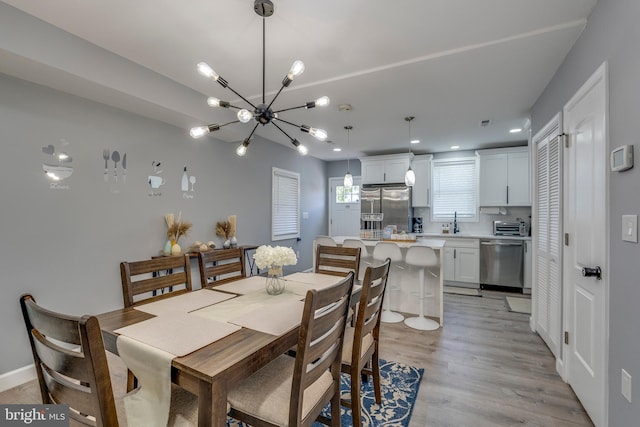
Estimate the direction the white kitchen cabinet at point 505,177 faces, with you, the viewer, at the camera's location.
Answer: facing the viewer

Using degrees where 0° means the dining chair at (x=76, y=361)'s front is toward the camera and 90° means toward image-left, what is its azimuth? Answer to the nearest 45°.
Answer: approximately 225°

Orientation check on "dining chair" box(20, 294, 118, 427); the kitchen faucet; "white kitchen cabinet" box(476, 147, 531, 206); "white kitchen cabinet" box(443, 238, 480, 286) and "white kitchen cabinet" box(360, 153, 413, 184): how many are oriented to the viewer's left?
0

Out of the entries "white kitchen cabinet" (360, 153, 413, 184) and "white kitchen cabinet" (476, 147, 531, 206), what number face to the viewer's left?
0

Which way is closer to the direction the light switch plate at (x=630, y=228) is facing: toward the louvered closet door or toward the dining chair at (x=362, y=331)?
the dining chair

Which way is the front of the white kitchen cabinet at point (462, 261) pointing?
toward the camera

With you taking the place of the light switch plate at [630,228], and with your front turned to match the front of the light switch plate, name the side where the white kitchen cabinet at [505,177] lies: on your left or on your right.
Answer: on your right

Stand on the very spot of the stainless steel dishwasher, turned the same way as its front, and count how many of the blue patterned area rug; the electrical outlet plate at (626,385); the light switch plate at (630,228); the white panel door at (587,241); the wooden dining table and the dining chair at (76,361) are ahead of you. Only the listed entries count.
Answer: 6

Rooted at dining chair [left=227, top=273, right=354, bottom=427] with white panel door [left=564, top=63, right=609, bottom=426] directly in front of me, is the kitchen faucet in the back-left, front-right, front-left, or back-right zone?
front-left

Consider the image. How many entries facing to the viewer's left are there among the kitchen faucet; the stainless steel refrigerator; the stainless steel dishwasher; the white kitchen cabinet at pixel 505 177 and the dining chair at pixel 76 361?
0

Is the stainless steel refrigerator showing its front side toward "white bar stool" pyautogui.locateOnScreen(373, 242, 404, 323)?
yes

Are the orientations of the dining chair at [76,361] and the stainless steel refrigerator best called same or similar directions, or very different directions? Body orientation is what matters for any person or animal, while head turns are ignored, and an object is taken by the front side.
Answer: very different directions

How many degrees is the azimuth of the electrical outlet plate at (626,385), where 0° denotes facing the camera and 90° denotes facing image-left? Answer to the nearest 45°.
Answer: approximately 45°

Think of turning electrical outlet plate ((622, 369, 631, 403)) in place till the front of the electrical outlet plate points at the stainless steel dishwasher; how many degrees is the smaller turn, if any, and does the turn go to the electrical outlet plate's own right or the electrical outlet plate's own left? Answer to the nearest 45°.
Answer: approximately 135° to the electrical outlet plate's own right

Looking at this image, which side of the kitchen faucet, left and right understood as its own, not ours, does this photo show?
front
